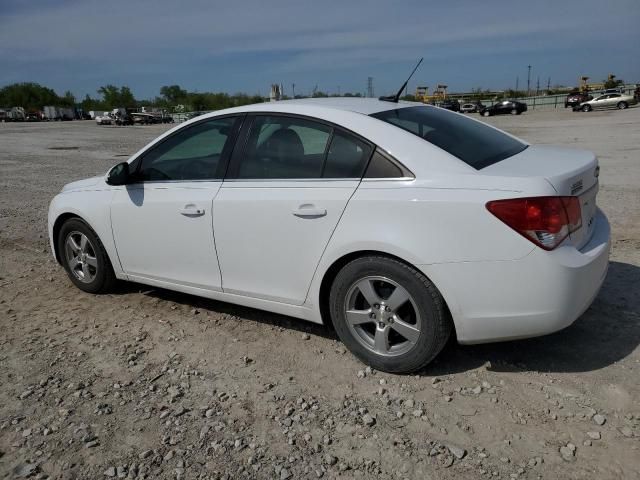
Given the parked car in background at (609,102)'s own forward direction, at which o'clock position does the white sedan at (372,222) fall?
The white sedan is roughly at 9 o'clock from the parked car in background.

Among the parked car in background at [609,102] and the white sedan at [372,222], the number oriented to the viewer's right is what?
0

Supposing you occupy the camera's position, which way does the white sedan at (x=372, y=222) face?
facing away from the viewer and to the left of the viewer

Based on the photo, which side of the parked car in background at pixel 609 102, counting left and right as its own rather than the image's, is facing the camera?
left

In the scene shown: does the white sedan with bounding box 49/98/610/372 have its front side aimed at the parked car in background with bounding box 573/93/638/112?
no

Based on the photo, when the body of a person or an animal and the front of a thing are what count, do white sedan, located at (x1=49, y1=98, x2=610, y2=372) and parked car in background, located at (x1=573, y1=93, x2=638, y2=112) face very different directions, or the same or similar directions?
same or similar directions
